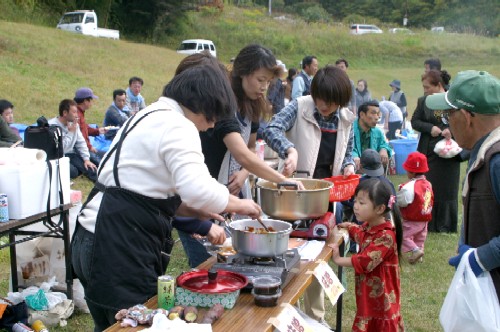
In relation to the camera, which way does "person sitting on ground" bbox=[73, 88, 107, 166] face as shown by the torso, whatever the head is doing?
to the viewer's right

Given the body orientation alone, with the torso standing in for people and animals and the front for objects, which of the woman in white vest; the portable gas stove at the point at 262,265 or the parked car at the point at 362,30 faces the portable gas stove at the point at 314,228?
the woman in white vest

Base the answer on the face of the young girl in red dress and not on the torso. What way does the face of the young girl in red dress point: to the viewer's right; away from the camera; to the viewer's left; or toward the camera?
to the viewer's left

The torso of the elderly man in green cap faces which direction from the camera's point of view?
to the viewer's left

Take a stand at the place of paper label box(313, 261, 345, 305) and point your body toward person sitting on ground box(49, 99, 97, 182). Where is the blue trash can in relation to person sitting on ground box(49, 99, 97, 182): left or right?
right

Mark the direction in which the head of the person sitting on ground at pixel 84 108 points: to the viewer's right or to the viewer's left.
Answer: to the viewer's right
